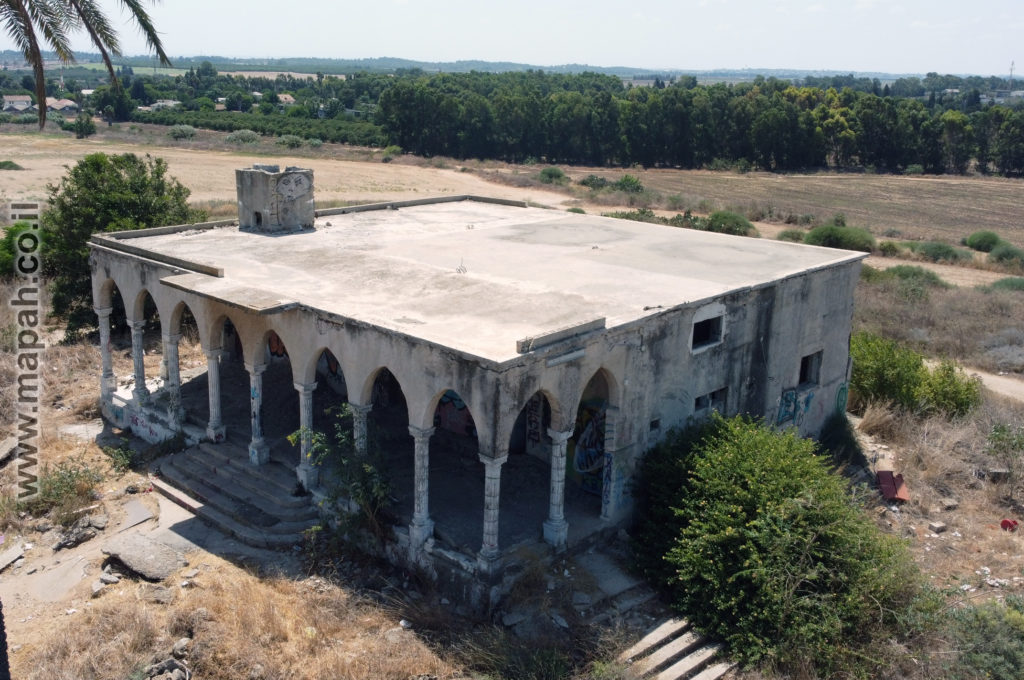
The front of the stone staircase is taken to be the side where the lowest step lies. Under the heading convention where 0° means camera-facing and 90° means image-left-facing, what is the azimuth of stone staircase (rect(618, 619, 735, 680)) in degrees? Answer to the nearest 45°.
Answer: approximately 315°

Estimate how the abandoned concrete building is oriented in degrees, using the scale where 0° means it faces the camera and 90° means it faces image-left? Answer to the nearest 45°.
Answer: approximately 45°

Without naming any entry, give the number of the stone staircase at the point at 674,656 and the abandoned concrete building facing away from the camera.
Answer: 0

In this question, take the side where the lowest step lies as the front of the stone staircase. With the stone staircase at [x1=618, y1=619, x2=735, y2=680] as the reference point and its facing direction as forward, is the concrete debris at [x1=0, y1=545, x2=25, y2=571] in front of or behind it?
behind

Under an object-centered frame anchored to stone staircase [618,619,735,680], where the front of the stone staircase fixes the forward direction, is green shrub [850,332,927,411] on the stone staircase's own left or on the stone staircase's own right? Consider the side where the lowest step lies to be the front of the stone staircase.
on the stone staircase's own left

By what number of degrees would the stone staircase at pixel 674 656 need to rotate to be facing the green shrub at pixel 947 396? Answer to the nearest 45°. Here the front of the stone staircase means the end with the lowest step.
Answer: approximately 90° to its left

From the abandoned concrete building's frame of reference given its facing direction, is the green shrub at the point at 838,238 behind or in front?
behind

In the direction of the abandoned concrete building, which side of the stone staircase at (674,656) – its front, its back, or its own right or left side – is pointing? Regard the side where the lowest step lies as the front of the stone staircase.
back

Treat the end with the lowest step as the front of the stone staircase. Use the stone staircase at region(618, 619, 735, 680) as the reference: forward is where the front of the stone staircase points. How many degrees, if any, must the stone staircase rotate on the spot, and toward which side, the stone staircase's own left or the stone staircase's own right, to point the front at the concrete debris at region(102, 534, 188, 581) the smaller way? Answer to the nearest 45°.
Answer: approximately 135° to the stone staircase's own right

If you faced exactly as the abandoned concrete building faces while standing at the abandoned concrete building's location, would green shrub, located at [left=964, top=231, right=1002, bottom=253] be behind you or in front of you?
behind

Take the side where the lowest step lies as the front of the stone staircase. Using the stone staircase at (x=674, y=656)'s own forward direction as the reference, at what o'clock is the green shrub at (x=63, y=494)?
The green shrub is roughly at 5 o'clock from the stone staircase.
